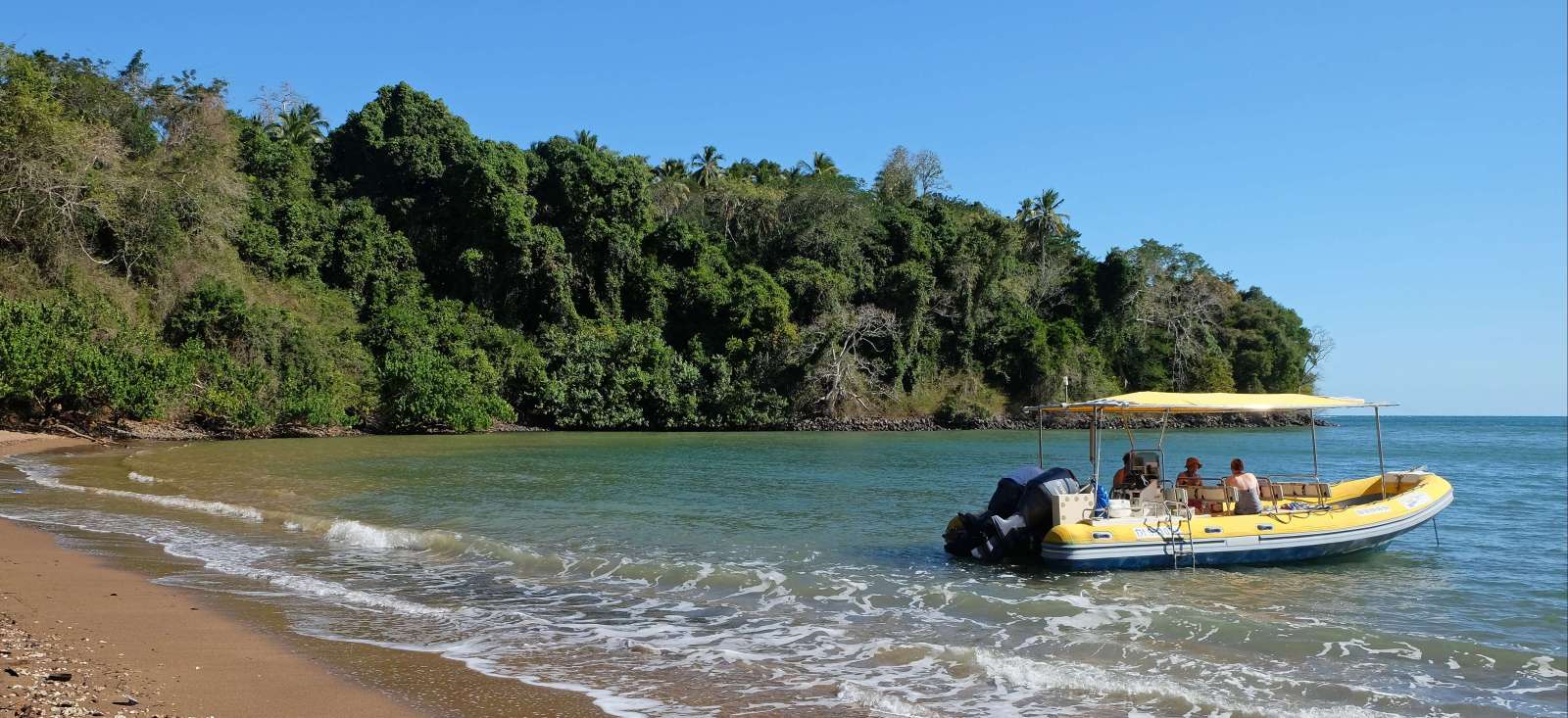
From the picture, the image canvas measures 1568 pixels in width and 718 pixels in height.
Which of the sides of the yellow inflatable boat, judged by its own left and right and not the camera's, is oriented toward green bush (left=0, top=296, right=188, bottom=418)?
back

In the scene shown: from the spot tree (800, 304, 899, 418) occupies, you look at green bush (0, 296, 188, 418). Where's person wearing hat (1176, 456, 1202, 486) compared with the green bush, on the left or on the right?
left

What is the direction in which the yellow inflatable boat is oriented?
to the viewer's right

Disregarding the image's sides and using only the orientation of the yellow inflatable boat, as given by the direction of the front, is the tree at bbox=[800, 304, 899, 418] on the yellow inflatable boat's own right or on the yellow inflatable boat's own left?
on the yellow inflatable boat's own left
